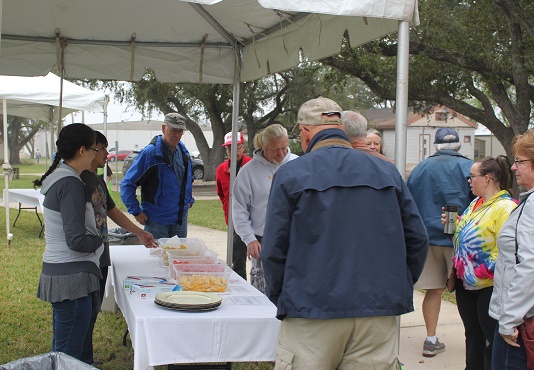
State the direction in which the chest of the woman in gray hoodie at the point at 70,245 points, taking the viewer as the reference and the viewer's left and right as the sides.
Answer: facing to the right of the viewer

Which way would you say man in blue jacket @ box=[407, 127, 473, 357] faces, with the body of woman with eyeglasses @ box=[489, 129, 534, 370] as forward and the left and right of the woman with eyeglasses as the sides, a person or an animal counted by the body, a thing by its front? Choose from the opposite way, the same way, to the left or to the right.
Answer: to the right

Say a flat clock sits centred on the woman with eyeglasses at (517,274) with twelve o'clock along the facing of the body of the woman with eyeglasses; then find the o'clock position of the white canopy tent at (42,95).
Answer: The white canopy tent is roughly at 1 o'clock from the woman with eyeglasses.

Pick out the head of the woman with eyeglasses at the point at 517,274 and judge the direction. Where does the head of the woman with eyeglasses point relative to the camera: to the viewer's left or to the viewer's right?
to the viewer's left

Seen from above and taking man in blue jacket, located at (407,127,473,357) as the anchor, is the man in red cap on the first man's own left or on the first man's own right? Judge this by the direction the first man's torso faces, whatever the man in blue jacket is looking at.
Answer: on the first man's own left

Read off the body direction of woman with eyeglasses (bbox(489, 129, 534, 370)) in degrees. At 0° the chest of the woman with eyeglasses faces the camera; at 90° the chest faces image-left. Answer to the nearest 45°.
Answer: approximately 90°

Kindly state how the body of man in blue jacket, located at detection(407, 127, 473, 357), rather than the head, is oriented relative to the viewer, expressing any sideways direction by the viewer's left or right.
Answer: facing away from the viewer
